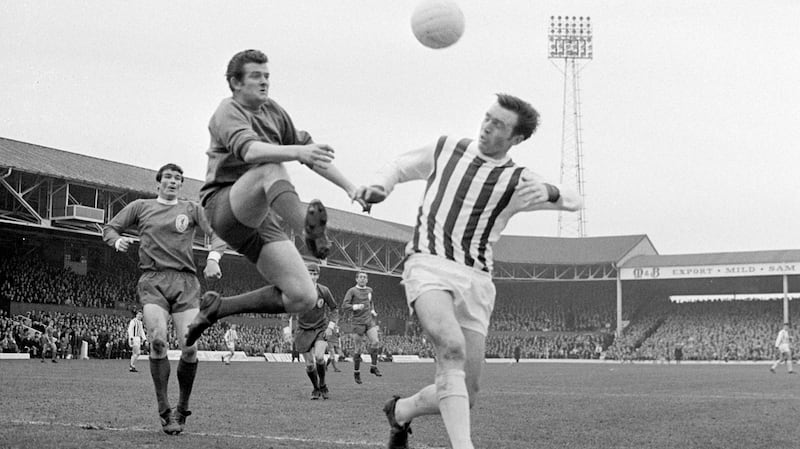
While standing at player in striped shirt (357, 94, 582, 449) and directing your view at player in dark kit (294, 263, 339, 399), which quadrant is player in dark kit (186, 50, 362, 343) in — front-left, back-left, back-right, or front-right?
front-left

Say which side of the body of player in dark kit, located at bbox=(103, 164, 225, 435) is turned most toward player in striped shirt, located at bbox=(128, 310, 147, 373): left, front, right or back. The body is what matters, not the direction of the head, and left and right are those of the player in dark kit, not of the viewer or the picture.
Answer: back

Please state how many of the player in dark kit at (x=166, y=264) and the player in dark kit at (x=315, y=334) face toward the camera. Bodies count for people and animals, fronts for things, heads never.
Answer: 2

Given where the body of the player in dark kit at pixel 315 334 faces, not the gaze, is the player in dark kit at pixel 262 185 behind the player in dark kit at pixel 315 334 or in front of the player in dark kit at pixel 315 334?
in front

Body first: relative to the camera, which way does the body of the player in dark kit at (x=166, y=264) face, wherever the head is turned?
toward the camera

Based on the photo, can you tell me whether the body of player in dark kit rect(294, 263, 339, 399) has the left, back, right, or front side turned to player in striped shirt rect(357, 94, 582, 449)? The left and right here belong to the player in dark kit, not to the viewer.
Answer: front

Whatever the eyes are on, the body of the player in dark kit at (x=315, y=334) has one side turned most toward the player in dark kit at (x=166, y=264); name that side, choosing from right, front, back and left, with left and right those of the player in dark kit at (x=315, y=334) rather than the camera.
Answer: front

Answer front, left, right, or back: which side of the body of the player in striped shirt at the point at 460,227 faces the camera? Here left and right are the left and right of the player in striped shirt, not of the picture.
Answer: front

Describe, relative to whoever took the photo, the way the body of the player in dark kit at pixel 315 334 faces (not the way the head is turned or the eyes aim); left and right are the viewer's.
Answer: facing the viewer

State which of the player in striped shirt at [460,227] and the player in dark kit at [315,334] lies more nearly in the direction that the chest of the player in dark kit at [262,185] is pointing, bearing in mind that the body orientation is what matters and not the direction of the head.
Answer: the player in striped shirt
